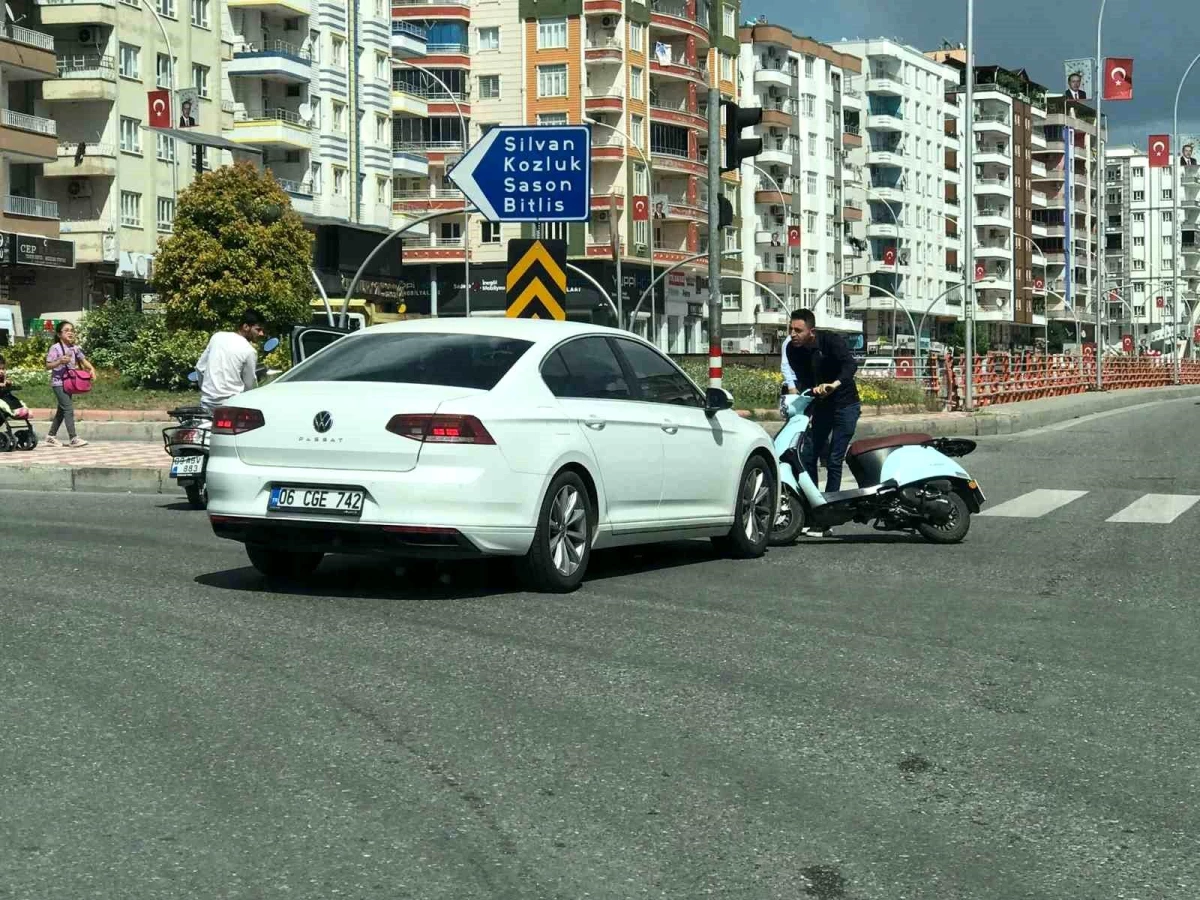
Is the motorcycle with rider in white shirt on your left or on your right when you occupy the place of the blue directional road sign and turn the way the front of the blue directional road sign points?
on your right

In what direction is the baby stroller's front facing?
to the viewer's right

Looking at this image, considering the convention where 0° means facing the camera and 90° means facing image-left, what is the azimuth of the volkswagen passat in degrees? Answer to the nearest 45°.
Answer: approximately 225°

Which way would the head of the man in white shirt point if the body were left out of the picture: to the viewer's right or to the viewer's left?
to the viewer's right

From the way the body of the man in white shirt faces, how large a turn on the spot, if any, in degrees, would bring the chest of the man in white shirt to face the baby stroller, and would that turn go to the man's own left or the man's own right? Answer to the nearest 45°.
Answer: approximately 45° to the man's own left

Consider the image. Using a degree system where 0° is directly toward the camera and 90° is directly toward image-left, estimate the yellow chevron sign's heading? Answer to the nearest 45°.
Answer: approximately 0°

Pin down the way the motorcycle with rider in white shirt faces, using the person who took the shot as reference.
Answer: facing away from the viewer and to the right of the viewer

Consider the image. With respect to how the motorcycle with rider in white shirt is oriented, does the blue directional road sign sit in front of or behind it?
in front

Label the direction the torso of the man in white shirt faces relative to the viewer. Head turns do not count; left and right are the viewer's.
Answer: facing away from the viewer and to the right of the viewer

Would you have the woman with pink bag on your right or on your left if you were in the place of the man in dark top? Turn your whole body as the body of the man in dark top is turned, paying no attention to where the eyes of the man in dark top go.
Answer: on your right

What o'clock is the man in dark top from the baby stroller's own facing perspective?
The man in dark top is roughly at 2 o'clock from the baby stroller.

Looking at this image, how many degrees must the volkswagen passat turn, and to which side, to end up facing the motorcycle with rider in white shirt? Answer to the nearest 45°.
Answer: approximately 45° to its left

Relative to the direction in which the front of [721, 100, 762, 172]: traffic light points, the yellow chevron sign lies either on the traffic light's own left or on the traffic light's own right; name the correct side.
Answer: on the traffic light's own right
